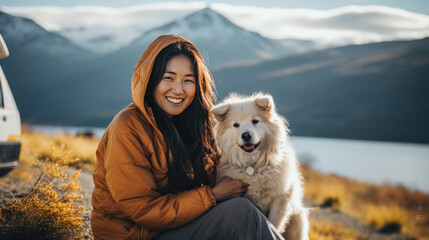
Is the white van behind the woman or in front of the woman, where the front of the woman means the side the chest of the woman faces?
behind

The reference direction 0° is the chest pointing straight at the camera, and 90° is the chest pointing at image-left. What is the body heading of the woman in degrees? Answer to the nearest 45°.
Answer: approximately 315°

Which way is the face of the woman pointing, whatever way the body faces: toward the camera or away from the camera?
toward the camera

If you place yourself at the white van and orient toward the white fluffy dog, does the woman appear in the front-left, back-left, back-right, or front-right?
front-right

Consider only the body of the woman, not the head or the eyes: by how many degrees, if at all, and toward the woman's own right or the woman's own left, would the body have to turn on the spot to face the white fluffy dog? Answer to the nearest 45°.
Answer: approximately 90° to the woman's own left
